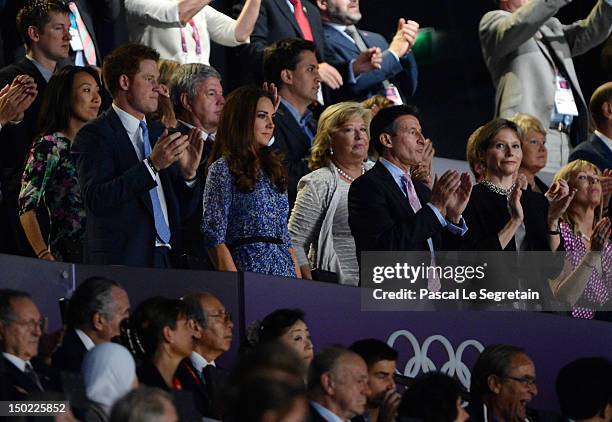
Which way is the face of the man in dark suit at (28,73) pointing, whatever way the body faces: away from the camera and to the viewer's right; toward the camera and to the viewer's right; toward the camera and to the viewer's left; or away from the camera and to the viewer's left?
toward the camera and to the viewer's right

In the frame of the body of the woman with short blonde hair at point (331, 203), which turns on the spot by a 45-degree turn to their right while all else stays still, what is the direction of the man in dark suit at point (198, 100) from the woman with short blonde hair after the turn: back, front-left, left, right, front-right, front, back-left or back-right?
right

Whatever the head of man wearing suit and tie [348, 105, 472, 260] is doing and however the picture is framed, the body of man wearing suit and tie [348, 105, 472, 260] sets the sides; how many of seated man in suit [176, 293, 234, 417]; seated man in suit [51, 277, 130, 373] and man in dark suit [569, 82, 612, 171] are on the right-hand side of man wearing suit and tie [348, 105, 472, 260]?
2

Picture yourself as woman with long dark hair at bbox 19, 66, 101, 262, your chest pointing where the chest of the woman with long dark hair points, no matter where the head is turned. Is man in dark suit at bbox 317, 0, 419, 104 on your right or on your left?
on your left

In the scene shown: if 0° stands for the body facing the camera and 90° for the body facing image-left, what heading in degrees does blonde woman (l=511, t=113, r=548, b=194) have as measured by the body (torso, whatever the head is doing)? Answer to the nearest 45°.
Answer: approximately 315°

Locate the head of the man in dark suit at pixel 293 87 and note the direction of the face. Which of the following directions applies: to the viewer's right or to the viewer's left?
to the viewer's right

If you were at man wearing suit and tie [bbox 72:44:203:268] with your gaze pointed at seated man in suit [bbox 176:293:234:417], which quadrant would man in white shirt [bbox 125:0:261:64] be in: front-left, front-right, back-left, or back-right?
back-left
